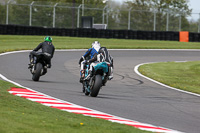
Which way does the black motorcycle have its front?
away from the camera

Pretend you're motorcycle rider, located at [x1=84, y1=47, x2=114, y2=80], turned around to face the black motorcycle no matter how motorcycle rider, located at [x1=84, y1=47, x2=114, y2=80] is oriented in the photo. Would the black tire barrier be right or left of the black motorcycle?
right

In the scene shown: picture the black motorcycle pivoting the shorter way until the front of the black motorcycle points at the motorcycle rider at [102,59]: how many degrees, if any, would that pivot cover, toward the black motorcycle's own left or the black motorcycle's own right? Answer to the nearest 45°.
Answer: approximately 135° to the black motorcycle's own right

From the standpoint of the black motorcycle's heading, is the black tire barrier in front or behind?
in front

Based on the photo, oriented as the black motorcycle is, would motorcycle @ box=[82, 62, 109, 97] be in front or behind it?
behind
